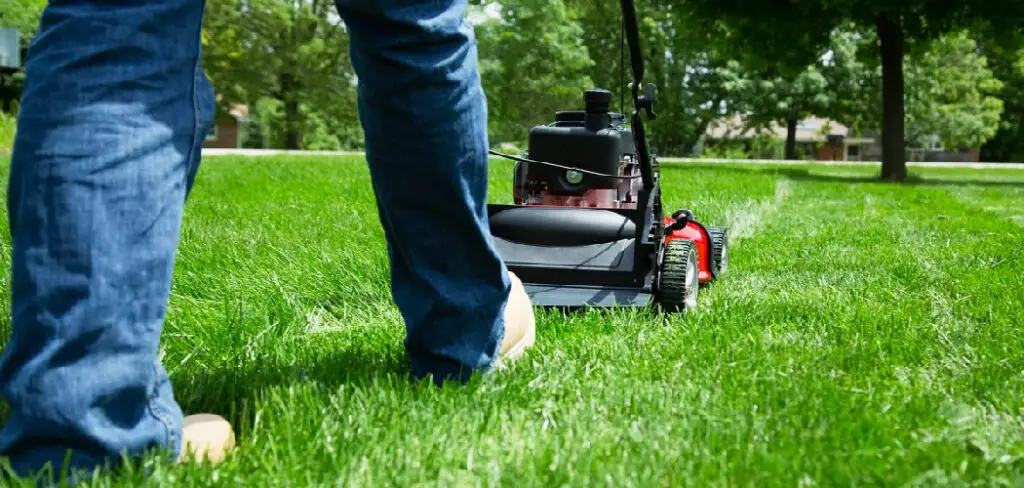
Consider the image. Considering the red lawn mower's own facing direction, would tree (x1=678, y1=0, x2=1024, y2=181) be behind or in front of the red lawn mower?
in front

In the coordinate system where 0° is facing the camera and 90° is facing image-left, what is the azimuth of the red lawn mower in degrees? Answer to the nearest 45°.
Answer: approximately 225°

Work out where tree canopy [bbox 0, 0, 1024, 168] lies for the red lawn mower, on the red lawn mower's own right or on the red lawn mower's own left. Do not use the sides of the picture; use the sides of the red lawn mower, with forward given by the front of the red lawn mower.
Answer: on the red lawn mower's own left

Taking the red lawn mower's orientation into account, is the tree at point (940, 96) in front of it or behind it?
in front

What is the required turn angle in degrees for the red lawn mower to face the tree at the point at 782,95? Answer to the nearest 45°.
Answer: approximately 45° to its left

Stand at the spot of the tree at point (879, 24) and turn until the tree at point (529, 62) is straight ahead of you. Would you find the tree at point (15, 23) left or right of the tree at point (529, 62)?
left

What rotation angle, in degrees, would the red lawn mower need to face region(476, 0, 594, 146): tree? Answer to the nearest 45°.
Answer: approximately 45° to its left

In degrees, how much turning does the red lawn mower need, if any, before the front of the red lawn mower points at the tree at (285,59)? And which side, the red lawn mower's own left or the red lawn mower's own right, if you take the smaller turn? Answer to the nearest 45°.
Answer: approximately 45° to the red lawn mower's own left

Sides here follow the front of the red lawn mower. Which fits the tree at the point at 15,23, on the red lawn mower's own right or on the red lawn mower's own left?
on the red lawn mower's own left
